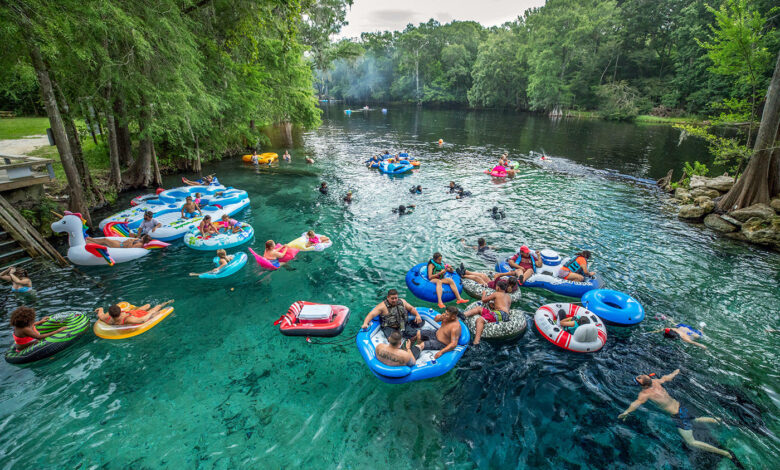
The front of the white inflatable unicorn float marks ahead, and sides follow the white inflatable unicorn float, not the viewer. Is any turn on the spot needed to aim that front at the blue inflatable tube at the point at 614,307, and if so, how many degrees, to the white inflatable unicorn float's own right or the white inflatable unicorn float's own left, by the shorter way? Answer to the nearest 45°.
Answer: approximately 135° to the white inflatable unicorn float's own left

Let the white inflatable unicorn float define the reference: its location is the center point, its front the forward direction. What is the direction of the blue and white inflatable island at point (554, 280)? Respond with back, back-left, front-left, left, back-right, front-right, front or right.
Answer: back-left

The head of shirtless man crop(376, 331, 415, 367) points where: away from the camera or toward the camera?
away from the camera

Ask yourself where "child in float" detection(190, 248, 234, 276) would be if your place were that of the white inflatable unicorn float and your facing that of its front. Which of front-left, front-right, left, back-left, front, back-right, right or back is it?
back-left

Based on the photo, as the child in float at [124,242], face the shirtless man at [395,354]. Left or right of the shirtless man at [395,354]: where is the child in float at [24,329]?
right

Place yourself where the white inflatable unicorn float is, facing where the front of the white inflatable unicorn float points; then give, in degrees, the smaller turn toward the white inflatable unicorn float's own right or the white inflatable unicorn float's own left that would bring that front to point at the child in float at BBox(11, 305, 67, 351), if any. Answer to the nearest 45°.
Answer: approximately 90° to the white inflatable unicorn float's own left

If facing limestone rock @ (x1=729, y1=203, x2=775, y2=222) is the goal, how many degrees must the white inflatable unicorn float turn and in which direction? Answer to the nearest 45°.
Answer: approximately 135° to its left

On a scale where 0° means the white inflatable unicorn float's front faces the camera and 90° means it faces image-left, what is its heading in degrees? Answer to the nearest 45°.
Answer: approximately 90°

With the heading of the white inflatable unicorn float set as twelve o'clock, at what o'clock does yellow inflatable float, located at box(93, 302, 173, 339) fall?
The yellow inflatable float is roughly at 9 o'clock from the white inflatable unicorn float.

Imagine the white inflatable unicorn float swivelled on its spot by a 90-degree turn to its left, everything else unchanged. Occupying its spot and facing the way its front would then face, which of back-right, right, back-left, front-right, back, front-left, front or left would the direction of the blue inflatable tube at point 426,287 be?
front-left

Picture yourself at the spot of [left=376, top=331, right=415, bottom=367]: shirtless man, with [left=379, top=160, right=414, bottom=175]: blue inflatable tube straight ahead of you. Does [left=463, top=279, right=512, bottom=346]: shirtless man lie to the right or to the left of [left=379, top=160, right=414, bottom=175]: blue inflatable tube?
right

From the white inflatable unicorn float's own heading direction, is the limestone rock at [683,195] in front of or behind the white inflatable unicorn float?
behind
